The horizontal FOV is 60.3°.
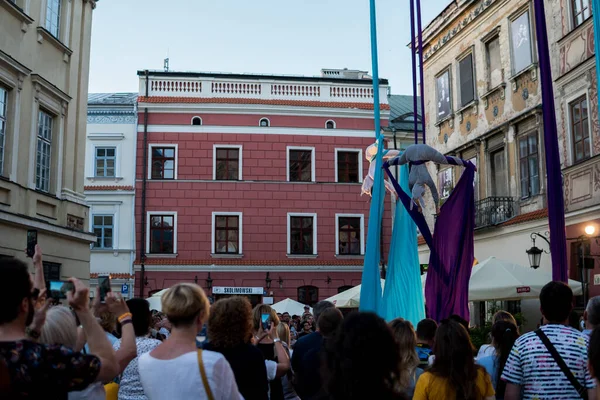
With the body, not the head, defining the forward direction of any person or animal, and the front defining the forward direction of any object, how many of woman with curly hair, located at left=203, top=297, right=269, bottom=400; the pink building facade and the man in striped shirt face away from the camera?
2

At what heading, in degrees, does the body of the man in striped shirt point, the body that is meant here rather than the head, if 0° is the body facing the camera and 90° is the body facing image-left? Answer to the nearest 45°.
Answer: approximately 180°

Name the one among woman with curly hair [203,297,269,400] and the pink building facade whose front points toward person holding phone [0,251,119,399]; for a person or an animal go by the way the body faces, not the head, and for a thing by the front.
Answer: the pink building facade

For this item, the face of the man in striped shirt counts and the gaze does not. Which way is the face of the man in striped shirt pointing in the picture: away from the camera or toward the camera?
away from the camera

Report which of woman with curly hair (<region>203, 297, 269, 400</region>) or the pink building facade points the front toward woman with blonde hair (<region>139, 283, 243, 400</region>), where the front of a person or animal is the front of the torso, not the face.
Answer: the pink building facade

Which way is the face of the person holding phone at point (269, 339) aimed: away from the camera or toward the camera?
away from the camera

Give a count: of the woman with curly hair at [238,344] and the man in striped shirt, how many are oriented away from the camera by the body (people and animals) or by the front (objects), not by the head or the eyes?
2

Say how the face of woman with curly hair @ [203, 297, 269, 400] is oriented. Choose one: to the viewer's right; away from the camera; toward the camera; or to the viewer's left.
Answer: away from the camera

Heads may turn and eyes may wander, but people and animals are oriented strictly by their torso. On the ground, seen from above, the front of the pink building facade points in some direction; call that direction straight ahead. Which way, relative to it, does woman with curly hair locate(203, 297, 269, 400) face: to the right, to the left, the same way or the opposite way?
the opposite way

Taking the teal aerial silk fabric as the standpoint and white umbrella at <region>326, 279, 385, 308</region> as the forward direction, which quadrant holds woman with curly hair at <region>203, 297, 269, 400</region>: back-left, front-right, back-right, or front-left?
back-left

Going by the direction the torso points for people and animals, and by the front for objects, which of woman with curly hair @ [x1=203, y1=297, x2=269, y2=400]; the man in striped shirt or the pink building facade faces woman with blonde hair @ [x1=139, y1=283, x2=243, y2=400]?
the pink building facade

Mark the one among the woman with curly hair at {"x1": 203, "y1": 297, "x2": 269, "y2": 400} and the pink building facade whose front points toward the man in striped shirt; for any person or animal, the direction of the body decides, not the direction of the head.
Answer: the pink building facade

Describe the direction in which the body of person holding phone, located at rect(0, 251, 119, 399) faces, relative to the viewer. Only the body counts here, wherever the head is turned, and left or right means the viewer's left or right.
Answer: facing away from the viewer and to the right of the viewer

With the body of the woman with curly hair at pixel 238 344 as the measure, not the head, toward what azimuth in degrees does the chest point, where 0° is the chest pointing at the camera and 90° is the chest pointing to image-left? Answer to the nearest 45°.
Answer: approximately 180°
